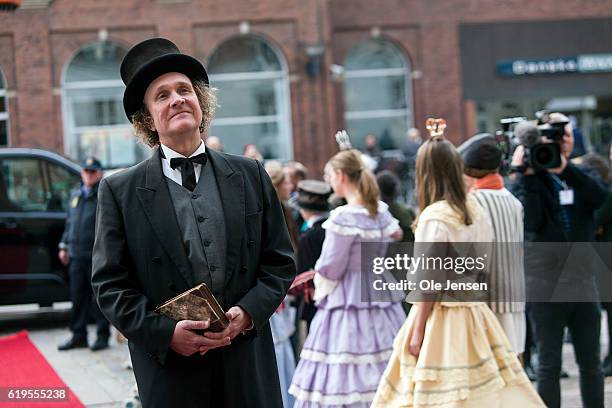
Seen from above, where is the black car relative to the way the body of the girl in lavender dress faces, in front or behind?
in front

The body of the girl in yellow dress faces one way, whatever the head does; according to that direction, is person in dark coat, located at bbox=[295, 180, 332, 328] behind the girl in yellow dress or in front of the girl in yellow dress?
in front

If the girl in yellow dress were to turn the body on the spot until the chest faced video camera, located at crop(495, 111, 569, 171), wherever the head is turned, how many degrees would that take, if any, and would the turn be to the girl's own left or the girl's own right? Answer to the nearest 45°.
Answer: approximately 90° to the girl's own right

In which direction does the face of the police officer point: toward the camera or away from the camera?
toward the camera

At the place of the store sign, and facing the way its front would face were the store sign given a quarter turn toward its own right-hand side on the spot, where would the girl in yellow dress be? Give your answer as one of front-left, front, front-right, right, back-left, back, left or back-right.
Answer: left

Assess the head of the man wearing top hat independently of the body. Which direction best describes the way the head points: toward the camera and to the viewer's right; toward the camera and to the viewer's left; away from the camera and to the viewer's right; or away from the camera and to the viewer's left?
toward the camera and to the viewer's right

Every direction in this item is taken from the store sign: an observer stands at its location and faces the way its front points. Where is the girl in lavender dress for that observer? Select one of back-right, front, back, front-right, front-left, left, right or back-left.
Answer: front

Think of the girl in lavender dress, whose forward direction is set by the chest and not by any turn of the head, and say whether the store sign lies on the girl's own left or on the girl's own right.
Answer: on the girl's own right

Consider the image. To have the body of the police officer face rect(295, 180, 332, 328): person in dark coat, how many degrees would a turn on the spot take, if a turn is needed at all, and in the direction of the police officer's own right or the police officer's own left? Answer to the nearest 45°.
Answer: approximately 90° to the police officer's own left

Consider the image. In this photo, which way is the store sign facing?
toward the camera

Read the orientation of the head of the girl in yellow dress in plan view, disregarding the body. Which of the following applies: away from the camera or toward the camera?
away from the camera

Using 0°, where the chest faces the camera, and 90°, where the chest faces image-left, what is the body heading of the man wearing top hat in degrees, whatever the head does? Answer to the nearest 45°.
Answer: approximately 0°

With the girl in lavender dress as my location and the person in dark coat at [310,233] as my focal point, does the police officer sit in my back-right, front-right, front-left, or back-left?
front-left
